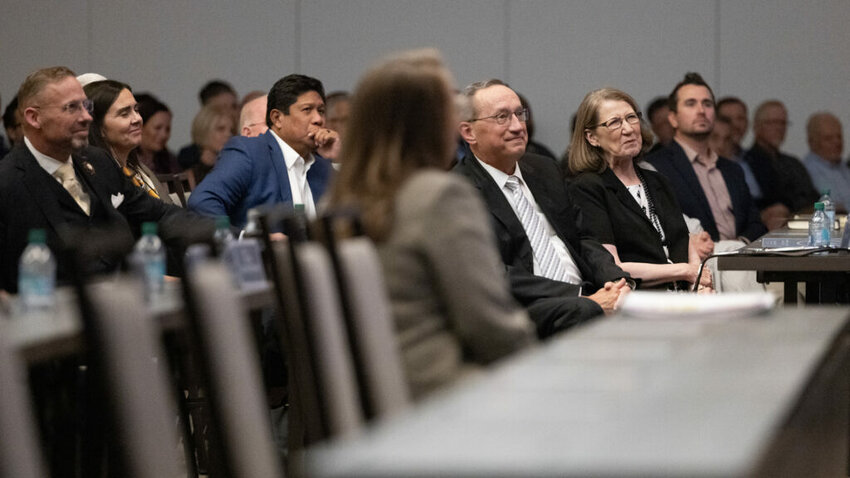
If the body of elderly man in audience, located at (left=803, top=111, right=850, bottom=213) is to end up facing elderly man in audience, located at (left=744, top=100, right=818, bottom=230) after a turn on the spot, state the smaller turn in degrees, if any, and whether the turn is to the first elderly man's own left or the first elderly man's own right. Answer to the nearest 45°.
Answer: approximately 90° to the first elderly man's own right

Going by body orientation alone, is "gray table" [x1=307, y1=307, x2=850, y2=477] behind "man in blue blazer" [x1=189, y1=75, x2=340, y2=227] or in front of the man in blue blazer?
in front

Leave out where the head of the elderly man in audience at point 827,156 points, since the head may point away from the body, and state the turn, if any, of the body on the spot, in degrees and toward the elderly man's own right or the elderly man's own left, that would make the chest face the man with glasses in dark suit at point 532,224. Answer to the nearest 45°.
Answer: approximately 45° to the elderly man's own right

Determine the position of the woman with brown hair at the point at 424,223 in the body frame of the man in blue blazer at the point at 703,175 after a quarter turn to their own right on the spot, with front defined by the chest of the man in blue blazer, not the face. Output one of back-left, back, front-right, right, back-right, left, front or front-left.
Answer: front-left

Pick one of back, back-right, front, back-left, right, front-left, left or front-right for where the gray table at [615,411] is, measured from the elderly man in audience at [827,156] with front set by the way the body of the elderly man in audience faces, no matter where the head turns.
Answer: front-right
